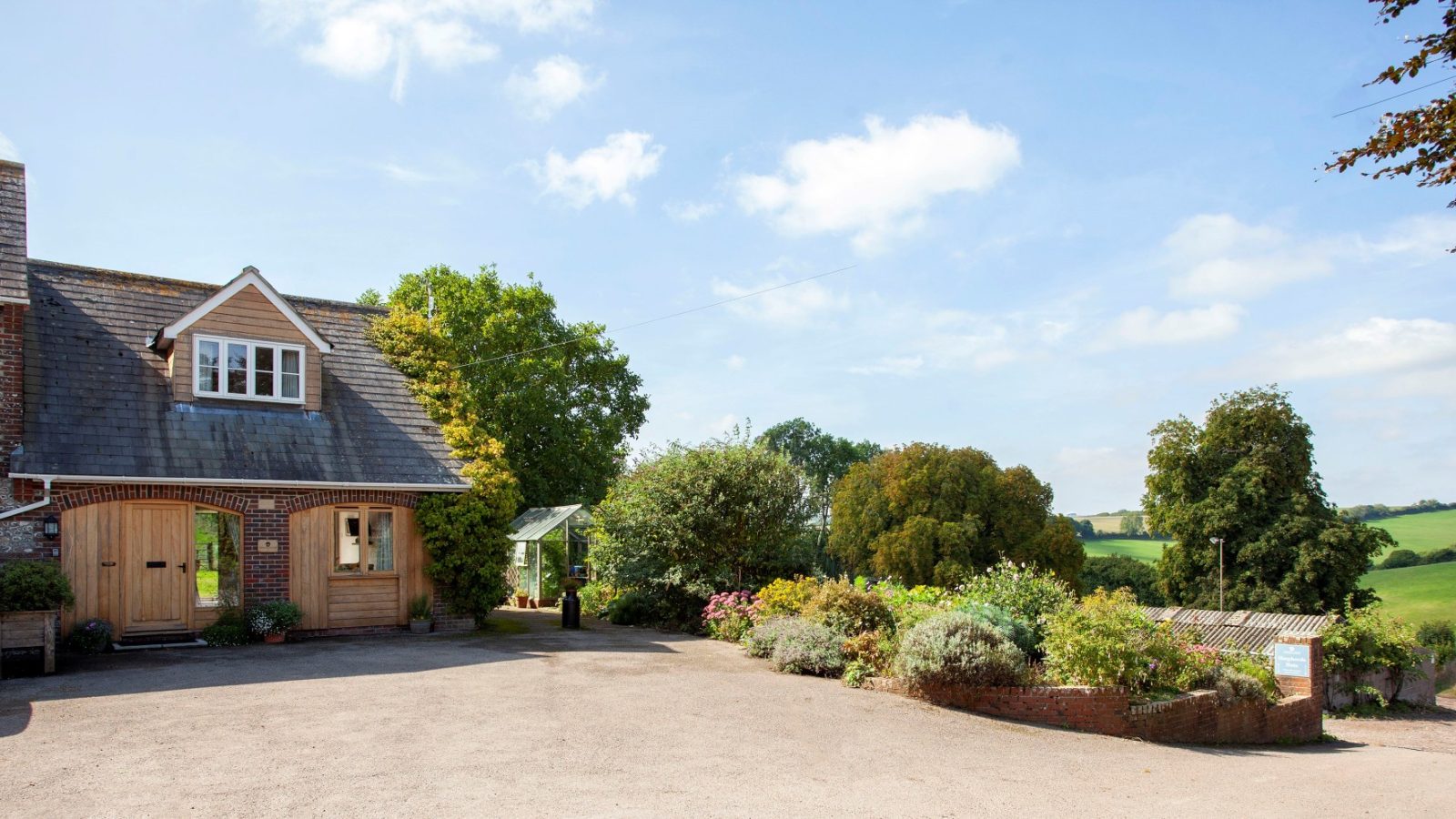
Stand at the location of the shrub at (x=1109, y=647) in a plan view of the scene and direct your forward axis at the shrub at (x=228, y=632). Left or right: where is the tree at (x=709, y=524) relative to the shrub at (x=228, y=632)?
right

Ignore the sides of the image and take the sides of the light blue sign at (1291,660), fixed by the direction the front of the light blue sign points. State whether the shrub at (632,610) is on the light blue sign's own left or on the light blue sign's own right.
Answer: on the light blue sign's own right

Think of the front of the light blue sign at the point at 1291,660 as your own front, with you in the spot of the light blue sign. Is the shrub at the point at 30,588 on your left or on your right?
on your right

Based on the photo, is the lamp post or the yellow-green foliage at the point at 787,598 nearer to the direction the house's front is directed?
the yellow-green foliage

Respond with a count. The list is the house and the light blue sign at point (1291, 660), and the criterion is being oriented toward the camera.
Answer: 2

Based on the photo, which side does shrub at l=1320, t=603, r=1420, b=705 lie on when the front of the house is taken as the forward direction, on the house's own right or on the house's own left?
on the house's own left

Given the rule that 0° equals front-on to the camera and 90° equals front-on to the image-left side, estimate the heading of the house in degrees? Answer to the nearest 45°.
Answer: approximately 0°
